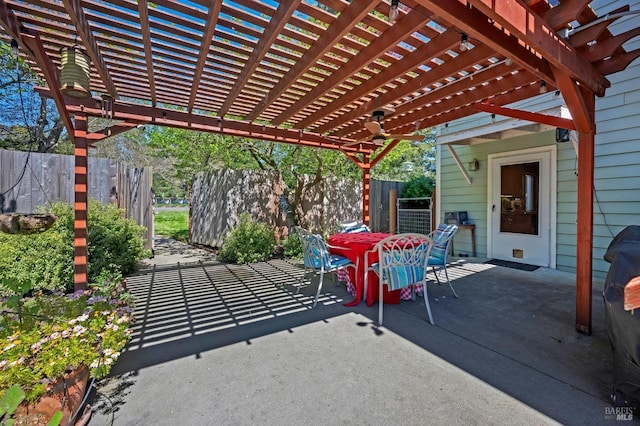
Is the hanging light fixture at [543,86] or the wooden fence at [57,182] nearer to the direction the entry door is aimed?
the wooden fence

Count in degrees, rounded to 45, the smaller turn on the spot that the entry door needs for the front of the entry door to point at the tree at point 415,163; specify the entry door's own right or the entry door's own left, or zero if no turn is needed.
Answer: approximately 90° to the entry door's own right

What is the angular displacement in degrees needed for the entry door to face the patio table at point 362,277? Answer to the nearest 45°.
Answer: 0° — it already faces it

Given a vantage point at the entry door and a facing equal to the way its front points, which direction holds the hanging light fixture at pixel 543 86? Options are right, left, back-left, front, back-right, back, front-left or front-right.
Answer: front-left

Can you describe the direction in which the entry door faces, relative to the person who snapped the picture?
facing the viewer and to the left of the viewer

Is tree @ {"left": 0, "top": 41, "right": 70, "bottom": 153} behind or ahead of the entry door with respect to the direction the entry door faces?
ahead

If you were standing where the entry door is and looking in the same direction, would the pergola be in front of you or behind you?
in front

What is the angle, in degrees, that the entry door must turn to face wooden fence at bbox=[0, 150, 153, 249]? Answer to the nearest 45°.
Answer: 0° — it already faces it
